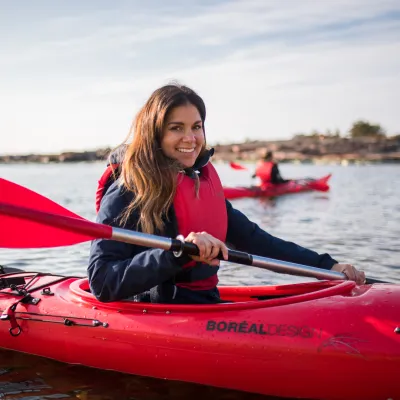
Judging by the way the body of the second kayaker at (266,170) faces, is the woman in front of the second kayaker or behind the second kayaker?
behind

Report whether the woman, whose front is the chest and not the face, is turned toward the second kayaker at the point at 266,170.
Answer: no

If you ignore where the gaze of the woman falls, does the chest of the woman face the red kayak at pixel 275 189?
no

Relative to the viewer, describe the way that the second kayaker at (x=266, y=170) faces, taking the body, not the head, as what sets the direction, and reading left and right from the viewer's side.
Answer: facing away from the viewer and to the right of the viewer

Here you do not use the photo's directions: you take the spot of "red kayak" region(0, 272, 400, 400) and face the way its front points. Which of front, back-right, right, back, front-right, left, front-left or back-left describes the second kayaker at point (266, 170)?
left

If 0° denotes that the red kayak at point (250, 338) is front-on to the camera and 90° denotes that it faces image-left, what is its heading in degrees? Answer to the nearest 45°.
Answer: approximately 270°

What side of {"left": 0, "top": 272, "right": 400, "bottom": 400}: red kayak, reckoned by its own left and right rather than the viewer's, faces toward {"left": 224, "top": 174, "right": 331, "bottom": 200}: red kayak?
left

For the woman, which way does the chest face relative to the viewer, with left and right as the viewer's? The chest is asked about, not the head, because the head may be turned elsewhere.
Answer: facing the viewer and to the right of the viewer

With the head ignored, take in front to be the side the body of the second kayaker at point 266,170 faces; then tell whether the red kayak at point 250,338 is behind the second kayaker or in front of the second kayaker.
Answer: behind
